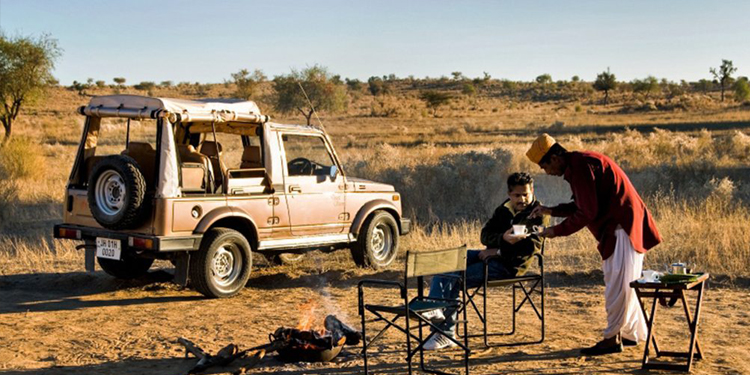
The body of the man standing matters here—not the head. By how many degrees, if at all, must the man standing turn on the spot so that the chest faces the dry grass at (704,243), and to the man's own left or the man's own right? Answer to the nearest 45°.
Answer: approximately 90° to the man's own right

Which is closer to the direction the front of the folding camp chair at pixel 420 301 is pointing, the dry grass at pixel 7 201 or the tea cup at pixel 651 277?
the dry grass

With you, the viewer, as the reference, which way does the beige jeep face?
facing away from the viewer and to the right of the viewer

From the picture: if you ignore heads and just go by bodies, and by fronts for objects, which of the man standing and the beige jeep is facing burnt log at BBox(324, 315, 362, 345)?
the man standing

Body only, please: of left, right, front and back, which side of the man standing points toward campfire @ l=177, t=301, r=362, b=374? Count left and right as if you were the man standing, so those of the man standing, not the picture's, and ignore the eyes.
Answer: front

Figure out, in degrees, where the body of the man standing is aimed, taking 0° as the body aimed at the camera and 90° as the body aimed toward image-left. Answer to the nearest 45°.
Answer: approximately 90°

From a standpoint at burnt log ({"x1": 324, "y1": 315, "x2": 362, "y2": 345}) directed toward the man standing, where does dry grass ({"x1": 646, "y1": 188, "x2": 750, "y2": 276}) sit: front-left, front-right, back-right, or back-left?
front-left

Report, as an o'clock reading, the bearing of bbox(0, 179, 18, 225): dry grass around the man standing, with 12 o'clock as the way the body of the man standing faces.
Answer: The dry grass is roughly at 1 o'clock from the man standing.

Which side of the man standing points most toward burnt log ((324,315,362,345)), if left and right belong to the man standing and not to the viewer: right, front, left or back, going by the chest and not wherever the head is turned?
front

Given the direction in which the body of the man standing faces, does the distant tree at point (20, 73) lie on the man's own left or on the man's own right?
on the man's own right

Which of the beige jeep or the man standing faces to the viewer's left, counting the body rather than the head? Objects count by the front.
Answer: the man standing

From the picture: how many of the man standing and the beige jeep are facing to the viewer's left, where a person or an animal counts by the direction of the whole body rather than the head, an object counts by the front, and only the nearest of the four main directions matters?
1
